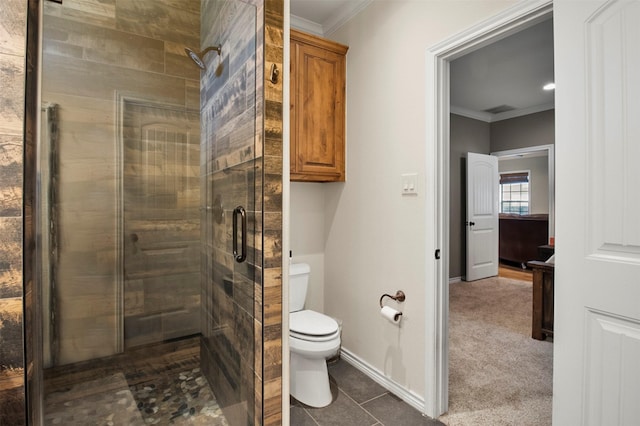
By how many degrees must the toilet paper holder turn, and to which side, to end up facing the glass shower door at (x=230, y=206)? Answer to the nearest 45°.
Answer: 0° — it already faces it

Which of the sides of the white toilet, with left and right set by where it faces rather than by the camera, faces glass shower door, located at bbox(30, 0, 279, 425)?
right

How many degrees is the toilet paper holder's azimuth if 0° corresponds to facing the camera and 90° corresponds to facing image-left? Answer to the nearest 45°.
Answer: approximately 45°

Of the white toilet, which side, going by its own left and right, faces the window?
left

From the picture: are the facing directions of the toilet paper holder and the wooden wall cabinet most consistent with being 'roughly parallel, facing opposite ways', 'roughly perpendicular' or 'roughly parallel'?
roughly perpendicular

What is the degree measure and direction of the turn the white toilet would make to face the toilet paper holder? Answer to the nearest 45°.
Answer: approximately 45° to its left

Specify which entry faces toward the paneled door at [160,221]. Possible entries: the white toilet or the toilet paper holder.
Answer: the toilet paper holder
